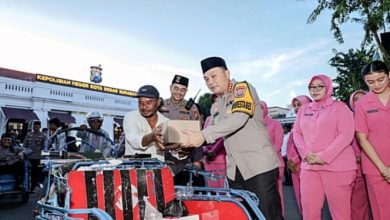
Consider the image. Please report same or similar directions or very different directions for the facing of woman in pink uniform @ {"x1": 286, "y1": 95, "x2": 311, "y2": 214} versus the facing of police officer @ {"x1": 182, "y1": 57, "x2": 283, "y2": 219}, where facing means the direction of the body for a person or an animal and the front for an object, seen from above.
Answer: same or similar directions

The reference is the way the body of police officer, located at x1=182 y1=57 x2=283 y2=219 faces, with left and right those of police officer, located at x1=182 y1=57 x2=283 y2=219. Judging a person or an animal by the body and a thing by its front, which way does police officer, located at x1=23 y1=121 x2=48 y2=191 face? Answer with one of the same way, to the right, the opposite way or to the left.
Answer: to the left

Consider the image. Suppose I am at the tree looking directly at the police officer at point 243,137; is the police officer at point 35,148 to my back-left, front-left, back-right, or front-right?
front-right

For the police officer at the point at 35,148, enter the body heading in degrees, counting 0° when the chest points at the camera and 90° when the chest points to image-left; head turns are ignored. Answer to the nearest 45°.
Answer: approximately 0°

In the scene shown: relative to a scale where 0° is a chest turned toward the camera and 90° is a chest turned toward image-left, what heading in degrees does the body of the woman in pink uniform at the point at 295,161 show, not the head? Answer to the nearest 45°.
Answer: approximately 45°

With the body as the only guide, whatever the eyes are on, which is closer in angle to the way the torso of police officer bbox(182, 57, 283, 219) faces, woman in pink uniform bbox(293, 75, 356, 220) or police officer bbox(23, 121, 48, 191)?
the police officer

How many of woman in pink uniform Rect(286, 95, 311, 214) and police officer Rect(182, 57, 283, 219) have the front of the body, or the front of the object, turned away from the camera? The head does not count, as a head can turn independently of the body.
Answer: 0

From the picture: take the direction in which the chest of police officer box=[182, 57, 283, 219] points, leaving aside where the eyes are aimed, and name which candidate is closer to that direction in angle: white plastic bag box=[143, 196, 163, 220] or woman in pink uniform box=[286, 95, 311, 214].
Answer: the white plastic bag

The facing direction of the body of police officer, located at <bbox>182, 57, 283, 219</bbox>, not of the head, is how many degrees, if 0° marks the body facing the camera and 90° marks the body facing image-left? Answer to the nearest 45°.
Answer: approximately 45°

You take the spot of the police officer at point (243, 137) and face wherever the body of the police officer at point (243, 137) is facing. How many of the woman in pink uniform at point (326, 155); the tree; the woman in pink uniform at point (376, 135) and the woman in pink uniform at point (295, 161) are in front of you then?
0

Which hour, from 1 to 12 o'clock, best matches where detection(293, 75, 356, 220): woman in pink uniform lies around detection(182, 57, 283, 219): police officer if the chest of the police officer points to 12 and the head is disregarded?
The woman in pink uniform is roughly at 6 o'clock from the police officer.

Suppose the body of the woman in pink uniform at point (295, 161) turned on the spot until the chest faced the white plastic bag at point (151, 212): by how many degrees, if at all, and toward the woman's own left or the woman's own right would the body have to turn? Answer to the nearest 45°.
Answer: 0° — they already face it

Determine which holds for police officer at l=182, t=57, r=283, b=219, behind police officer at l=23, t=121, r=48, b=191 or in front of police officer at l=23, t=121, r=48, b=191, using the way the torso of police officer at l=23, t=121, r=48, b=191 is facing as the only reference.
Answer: in front

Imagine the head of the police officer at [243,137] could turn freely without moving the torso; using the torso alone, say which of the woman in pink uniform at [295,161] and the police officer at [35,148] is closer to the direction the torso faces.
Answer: the police officer

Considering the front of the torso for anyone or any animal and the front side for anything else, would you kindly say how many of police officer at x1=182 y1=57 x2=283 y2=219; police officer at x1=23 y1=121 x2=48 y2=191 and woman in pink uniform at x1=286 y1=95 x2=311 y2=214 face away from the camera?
0

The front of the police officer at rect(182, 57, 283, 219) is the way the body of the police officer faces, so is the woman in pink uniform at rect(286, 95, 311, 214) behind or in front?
behind

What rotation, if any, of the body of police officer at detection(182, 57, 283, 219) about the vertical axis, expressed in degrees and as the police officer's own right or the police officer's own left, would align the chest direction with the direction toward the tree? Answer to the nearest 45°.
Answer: approximately 180°

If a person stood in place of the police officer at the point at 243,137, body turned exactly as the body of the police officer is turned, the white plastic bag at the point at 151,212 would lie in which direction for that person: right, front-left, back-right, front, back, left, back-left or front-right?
front-right
